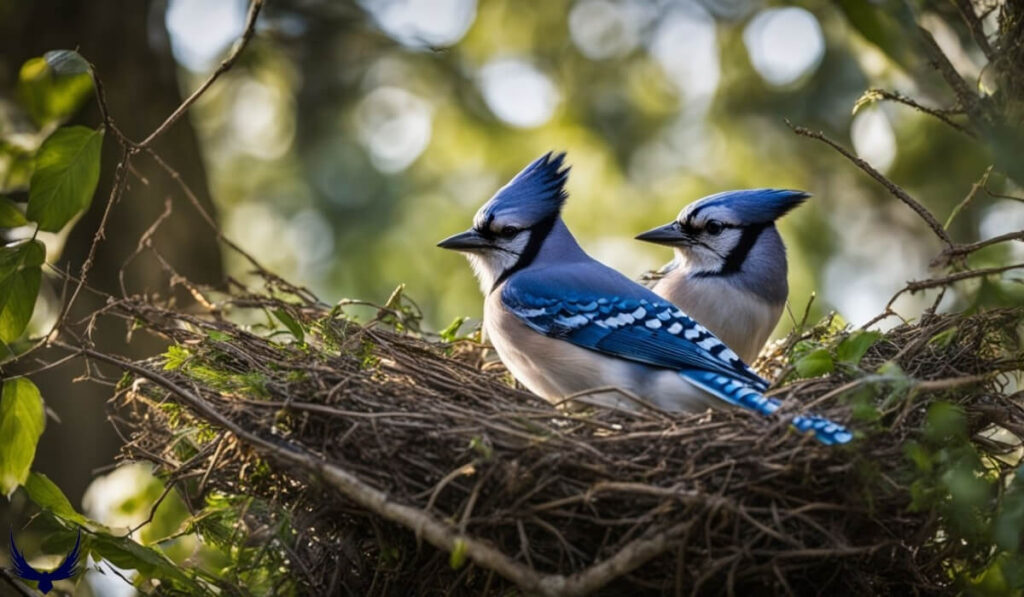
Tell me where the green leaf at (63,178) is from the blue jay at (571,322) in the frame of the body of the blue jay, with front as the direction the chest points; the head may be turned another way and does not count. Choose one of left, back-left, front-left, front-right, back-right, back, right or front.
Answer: front-left

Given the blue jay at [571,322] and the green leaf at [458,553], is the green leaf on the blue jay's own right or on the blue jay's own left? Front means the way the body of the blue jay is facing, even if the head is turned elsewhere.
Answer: on the blue jay's own left

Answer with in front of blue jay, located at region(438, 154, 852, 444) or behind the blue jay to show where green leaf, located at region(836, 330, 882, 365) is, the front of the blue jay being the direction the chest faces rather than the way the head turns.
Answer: behind

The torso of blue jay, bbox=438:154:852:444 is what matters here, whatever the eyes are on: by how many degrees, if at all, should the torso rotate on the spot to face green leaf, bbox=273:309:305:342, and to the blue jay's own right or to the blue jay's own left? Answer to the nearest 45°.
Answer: approximately 45° to the blue jay's own left

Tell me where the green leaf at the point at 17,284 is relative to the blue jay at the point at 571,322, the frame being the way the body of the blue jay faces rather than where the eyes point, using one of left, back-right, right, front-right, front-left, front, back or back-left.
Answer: front-left

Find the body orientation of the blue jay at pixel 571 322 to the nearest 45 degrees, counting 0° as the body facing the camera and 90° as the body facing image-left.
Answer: approximately 90°
